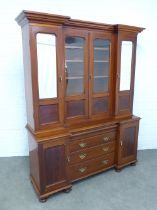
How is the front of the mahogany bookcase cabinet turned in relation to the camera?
facing the viewer and to the right of the viewer
